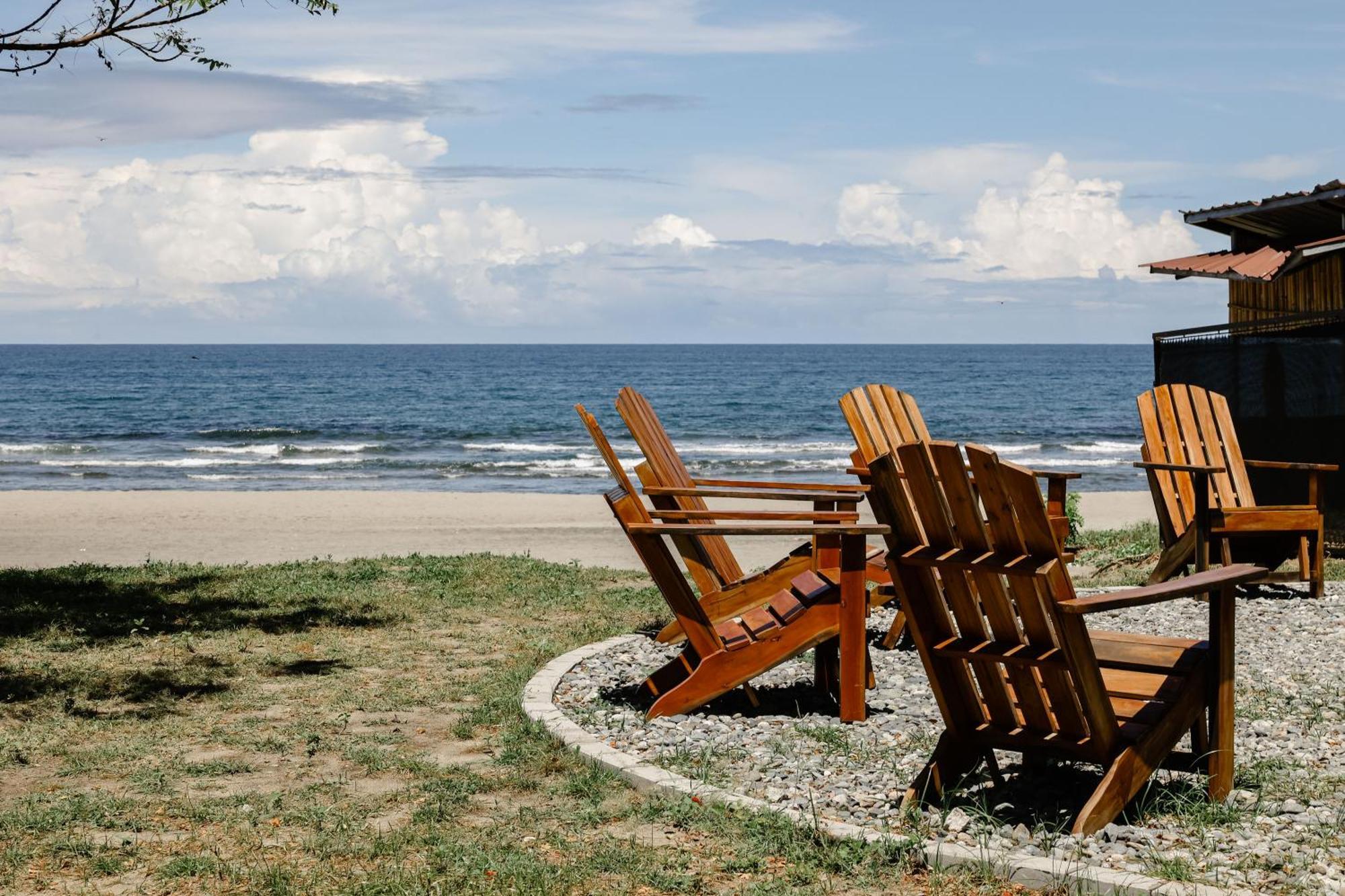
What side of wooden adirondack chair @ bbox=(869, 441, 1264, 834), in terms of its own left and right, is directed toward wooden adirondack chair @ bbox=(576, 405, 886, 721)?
left

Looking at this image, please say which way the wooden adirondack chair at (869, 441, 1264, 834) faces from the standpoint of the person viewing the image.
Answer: facing away from the viewer and to the right of the viewer

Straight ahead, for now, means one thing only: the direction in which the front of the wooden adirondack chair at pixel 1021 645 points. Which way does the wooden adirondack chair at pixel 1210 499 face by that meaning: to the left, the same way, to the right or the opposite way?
to the right

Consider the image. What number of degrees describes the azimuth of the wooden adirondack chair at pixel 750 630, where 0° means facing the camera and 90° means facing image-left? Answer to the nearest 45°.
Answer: approximately 270°

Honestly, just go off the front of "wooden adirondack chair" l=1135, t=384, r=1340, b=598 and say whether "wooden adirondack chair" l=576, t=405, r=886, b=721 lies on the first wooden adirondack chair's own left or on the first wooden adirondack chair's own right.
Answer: on the first wooden adirondack chair's own right

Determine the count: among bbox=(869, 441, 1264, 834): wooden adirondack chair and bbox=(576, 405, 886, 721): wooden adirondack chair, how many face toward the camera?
0

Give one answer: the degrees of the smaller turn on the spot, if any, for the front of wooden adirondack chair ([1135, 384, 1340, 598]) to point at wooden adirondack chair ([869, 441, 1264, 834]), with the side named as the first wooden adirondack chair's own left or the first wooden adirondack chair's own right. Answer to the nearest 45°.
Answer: approximately 45° to the first wooden adirondack chair's own right
